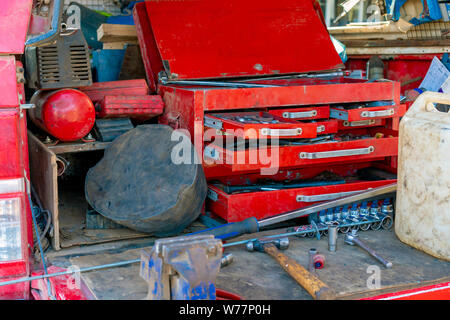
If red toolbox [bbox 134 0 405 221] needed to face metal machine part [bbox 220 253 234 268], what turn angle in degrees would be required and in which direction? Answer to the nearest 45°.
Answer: approximately 45° to its right

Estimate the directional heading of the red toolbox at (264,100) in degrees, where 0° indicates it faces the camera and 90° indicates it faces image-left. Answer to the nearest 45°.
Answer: approximately 315°

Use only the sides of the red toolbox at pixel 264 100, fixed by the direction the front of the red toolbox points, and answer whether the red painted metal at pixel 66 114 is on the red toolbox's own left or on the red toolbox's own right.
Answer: on the red toolbox's own right

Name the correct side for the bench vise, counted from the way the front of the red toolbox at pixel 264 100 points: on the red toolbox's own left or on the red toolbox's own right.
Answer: on the red toolbox's own right
